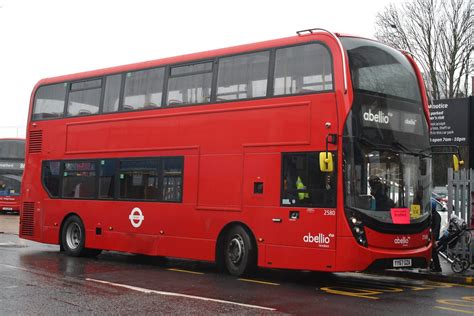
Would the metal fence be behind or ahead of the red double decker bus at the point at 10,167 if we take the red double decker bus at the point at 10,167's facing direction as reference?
ahead

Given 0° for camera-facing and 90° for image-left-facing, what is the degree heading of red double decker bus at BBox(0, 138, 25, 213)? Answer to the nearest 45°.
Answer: approximately 0°

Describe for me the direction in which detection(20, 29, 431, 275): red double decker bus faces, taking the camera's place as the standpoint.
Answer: facing the viewer and to the right of the viewer

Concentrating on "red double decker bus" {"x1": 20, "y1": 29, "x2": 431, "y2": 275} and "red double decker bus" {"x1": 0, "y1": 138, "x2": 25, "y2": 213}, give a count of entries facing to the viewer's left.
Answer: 0

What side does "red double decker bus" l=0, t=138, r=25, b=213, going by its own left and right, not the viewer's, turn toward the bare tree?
left

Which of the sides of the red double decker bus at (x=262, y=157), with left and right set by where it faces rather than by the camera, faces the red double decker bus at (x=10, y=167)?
back

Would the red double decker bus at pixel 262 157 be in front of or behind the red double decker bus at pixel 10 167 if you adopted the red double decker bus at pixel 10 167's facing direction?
in front
